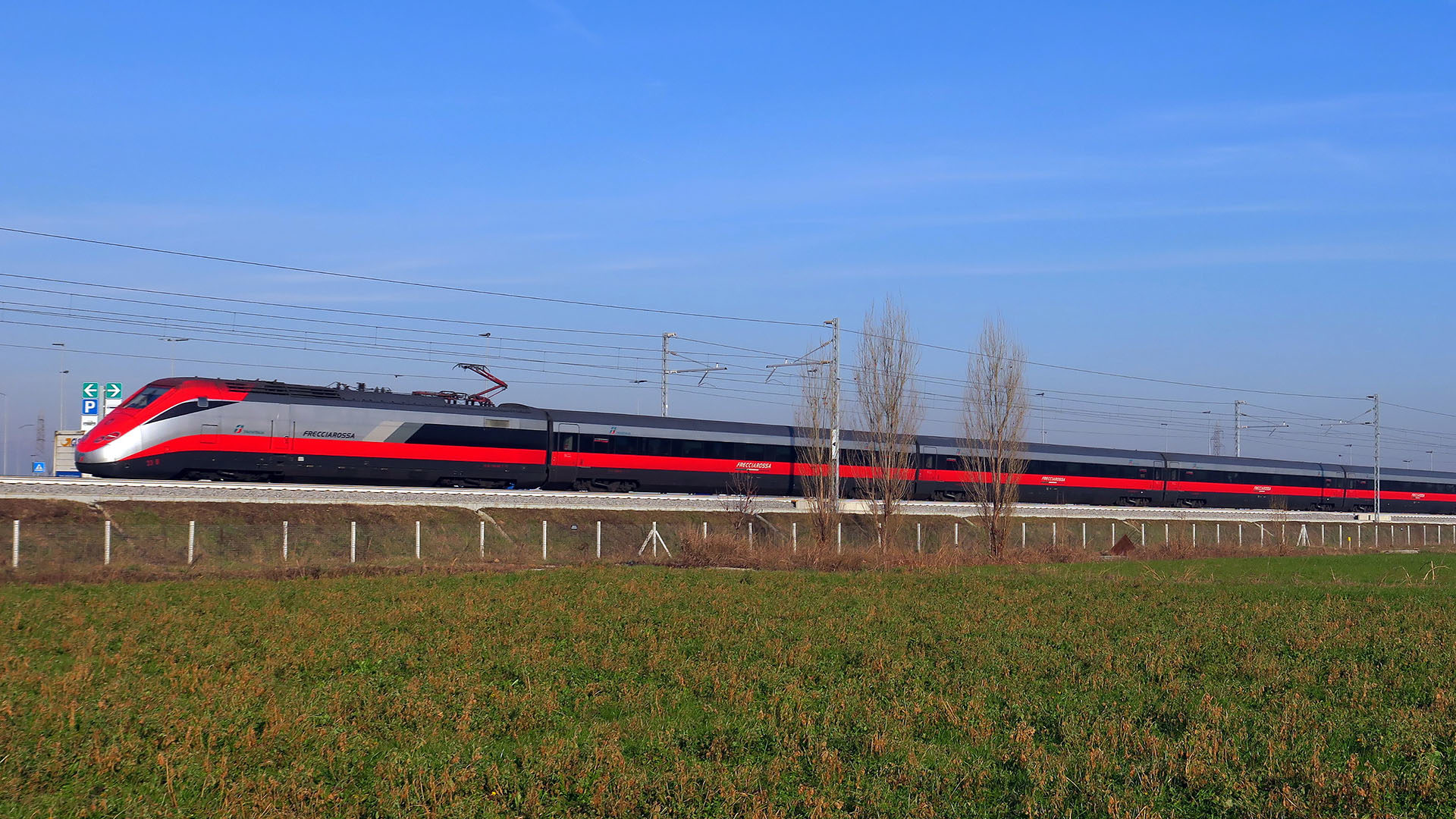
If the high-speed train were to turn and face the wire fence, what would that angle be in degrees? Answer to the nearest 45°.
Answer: approximately 90° to its left

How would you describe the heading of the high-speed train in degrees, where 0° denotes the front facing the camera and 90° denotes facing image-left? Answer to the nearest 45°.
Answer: approximately 45°

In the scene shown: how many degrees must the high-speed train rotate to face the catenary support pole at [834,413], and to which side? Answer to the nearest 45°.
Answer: approximately 135° to its left
